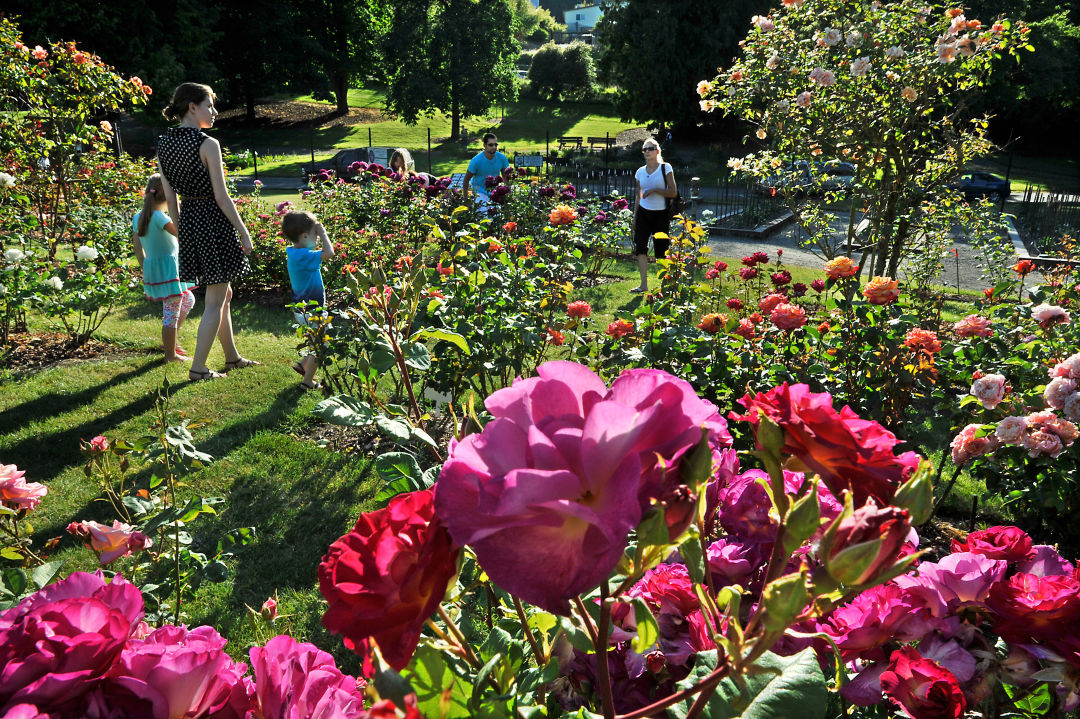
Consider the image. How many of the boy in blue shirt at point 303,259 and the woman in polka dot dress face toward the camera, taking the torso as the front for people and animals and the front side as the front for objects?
0

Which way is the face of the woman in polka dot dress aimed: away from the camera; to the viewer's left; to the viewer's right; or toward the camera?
to the viewer's right

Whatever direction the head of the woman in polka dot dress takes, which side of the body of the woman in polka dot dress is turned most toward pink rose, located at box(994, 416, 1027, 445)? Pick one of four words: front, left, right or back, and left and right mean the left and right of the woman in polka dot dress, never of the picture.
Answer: right

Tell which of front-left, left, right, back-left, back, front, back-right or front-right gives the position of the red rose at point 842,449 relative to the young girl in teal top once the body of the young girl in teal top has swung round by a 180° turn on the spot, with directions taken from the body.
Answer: front-left

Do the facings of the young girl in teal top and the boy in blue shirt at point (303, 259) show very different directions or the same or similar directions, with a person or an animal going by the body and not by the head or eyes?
same or similar directions

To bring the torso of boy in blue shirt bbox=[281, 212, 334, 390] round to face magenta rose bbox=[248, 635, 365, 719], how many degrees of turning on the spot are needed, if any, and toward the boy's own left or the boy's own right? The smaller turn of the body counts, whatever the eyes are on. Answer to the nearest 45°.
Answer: approximately 135° to the boy's own right

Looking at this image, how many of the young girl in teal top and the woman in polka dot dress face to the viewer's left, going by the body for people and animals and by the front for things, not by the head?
0

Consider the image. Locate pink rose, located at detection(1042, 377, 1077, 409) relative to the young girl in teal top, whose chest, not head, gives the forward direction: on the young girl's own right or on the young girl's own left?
on the young girl's own right

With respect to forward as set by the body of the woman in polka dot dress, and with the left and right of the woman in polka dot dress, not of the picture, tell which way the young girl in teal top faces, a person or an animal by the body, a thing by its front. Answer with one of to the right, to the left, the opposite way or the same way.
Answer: the same way

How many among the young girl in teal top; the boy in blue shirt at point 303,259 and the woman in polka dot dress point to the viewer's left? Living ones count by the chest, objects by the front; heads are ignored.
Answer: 0

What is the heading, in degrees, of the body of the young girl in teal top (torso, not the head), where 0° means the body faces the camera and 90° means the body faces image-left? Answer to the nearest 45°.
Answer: approximately 225°

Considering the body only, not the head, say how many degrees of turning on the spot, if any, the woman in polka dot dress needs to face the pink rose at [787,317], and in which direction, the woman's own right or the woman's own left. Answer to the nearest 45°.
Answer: approximately 90° to the woman's own right

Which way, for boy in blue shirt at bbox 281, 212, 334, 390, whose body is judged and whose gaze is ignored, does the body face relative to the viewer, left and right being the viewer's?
facing away from the viewer and to the right of the viewer
